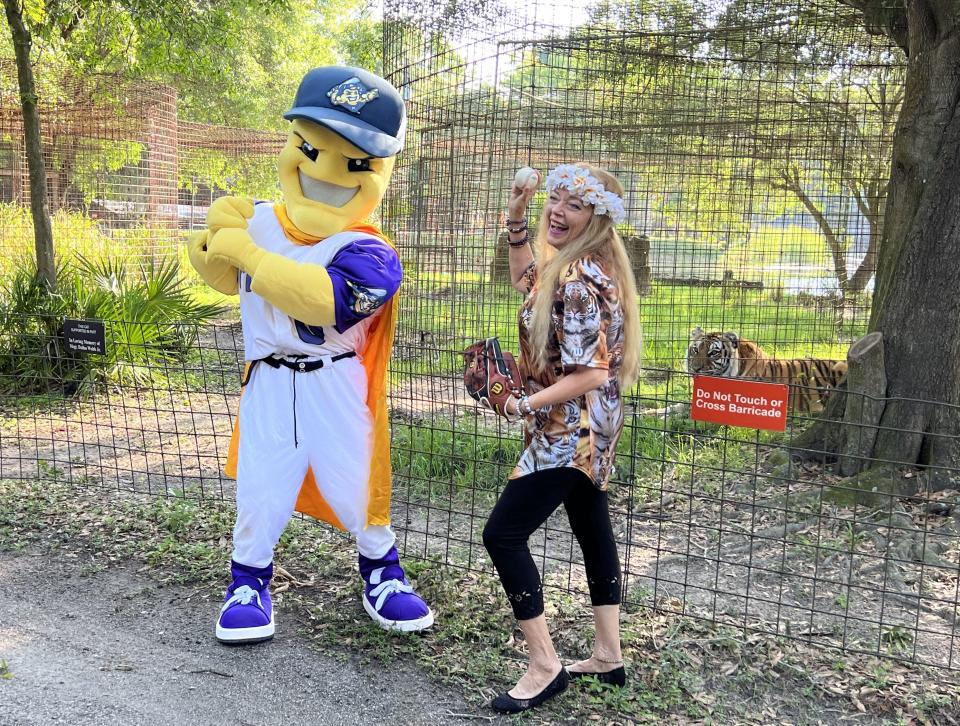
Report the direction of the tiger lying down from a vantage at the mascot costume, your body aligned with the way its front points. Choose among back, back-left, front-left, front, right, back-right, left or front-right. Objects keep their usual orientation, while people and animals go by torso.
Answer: back-left

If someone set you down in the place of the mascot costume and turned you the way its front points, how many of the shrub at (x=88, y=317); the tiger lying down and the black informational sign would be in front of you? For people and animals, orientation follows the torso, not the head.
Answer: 0

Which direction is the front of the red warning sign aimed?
toward the camera

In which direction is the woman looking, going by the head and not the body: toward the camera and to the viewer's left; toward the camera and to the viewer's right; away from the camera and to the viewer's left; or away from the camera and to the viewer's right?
toward the camera and to the viewer's left

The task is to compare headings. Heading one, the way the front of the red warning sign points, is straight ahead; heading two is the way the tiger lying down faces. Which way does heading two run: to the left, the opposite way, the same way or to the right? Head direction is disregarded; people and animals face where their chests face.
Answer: to the right

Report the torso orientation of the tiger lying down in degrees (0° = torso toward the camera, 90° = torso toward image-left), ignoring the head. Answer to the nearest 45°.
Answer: approximately 90°

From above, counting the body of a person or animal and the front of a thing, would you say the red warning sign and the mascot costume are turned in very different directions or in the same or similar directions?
same or similar directions

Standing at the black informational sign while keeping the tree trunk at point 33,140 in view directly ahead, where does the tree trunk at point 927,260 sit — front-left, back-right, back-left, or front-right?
back-right

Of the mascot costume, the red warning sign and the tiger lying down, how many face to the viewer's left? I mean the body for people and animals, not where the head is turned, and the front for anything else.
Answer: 1

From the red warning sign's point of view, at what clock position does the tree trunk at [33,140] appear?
The tree trunk is roughly at 4 o'clock from the red warning sign.
